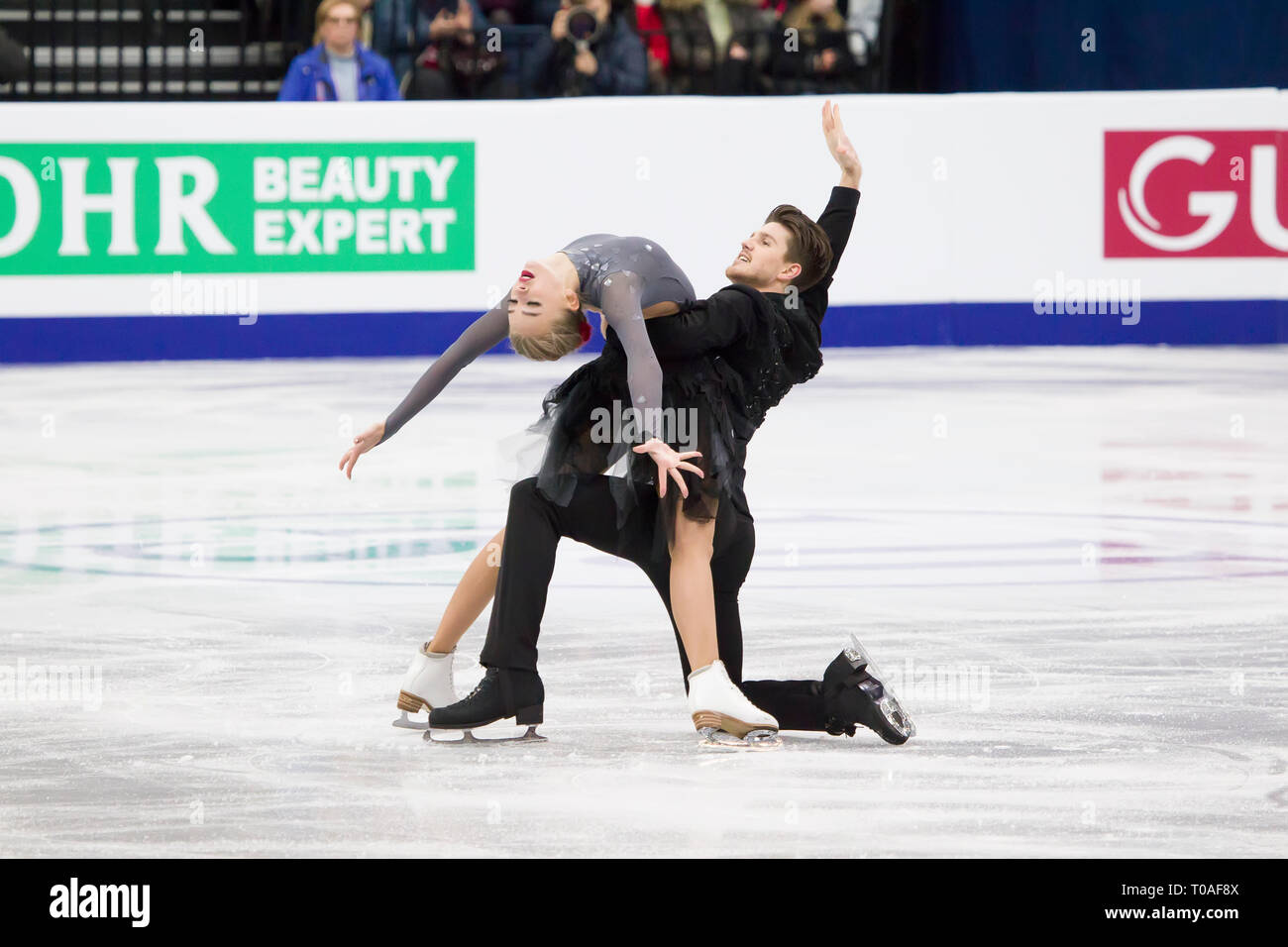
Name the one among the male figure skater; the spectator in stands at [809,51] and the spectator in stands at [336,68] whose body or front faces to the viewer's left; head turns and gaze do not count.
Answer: the male figure skater

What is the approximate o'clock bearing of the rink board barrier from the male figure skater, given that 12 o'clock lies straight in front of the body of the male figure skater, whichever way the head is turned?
The rink board barrier is roughly at 3 o'clock from the male figure skater.

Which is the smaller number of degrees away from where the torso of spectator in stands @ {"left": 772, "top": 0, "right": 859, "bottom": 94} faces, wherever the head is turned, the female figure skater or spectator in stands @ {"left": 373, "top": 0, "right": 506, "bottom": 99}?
the female figure skater

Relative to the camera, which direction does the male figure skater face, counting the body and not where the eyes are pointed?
to the viewer's left

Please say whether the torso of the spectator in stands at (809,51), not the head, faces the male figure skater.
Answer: yes
